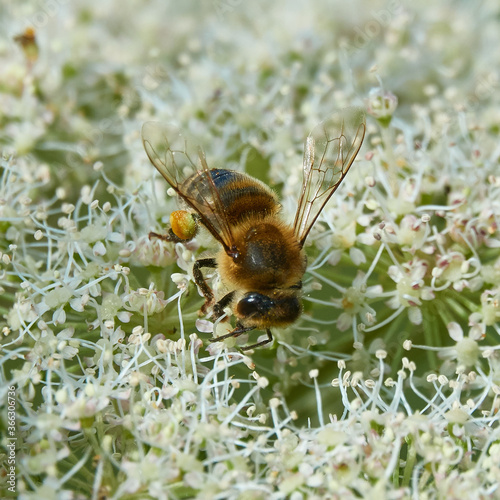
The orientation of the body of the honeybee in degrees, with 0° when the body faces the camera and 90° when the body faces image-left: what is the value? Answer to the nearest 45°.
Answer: approximately 0°
